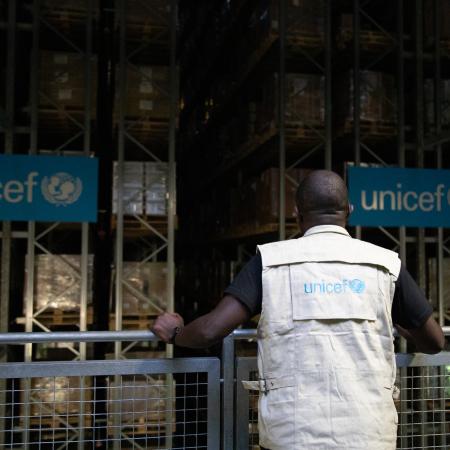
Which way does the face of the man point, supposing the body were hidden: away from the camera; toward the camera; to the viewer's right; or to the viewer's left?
away from the camera

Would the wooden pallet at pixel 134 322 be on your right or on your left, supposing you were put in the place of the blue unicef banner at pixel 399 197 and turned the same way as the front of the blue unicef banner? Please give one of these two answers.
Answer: on your right

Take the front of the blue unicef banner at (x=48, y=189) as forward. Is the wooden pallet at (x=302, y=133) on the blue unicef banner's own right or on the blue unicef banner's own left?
on the blue unicef banner's own left

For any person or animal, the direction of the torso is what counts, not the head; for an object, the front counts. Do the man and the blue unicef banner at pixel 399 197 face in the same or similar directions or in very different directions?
very different directions

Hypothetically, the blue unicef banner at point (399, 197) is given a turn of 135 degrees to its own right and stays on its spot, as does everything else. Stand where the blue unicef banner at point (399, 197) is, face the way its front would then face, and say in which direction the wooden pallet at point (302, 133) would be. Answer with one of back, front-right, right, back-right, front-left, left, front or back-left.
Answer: front

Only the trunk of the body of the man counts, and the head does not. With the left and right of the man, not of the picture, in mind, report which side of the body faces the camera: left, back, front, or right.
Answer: back

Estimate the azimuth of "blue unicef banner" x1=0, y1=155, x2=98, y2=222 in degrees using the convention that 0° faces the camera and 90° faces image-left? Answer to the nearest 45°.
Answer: approximately 0°
